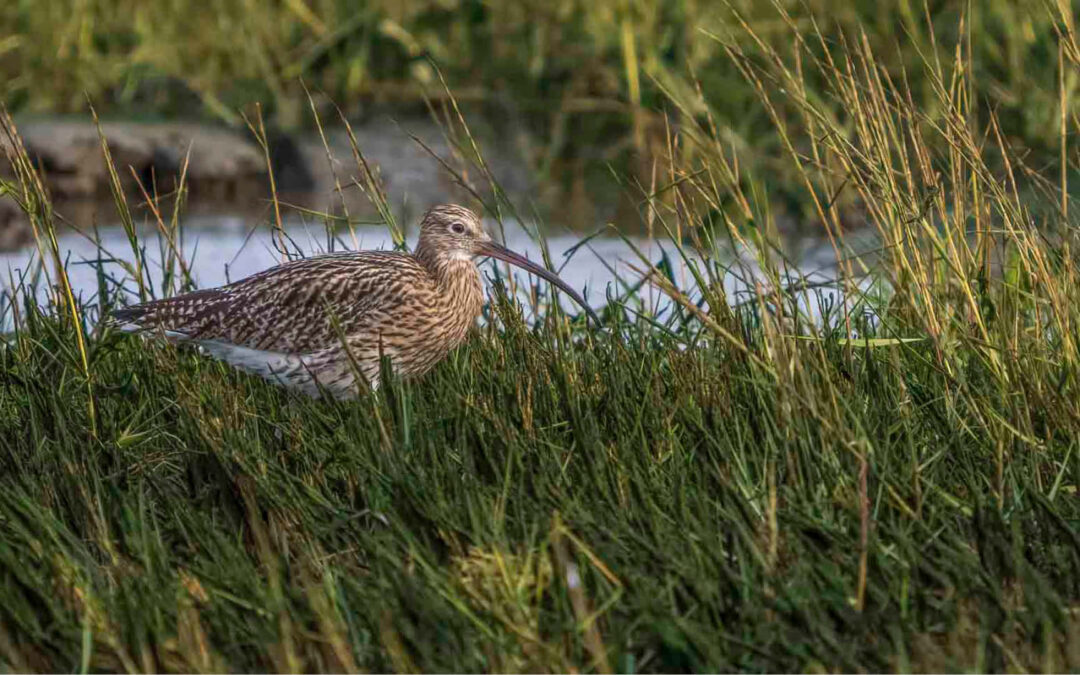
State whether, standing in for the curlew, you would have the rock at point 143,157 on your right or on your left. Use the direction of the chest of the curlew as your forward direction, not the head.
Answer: on your left

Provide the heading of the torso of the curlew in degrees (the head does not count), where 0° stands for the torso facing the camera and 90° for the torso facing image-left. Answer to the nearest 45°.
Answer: approximately 270°
